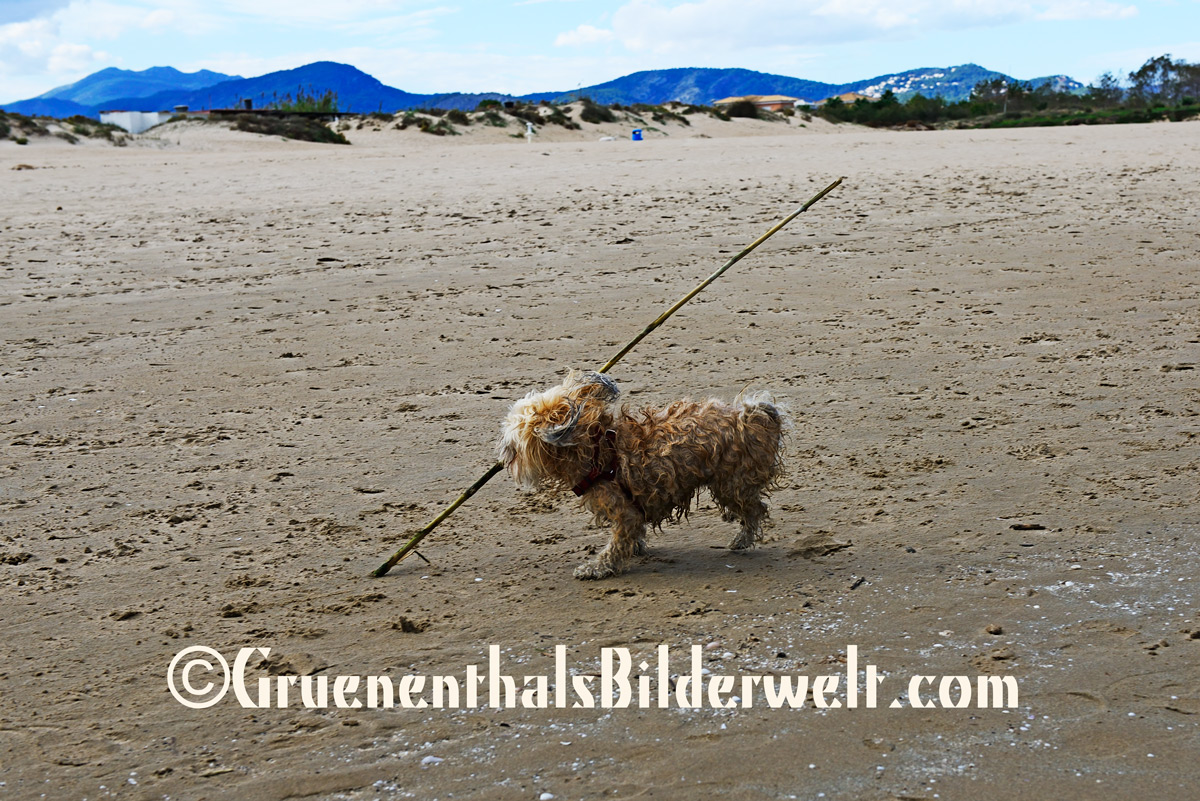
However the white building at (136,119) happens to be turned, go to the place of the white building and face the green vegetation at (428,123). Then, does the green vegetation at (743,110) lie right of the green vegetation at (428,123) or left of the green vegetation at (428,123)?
left

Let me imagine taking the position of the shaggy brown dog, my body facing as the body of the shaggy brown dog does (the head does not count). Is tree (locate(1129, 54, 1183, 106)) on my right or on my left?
on my right

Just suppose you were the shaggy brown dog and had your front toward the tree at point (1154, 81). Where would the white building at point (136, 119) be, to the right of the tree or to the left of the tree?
left

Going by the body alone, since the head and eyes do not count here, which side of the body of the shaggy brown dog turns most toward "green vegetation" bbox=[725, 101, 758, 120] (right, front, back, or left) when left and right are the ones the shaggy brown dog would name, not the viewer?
right

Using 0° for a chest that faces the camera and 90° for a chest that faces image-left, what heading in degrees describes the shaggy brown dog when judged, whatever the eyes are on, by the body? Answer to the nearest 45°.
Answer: approximately 90°

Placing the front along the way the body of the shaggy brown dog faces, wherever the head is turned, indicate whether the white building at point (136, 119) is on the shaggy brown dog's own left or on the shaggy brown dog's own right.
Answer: on the shaggy brown dog's own right

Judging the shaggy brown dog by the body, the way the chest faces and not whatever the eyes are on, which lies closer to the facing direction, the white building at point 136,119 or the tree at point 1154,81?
the white building
